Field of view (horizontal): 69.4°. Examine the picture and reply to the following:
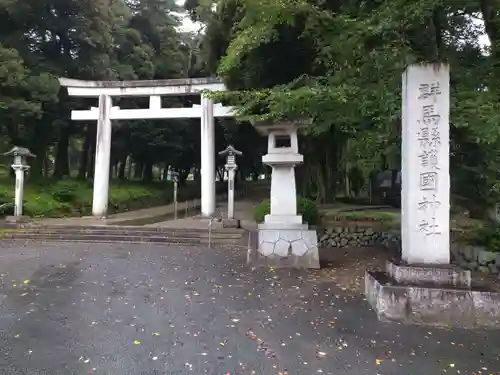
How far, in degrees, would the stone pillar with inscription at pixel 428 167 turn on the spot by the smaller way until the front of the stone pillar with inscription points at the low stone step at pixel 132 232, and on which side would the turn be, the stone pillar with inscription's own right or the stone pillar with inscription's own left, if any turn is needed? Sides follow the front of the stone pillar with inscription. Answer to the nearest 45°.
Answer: approximately 135° to the stone pillar with inscription's own right

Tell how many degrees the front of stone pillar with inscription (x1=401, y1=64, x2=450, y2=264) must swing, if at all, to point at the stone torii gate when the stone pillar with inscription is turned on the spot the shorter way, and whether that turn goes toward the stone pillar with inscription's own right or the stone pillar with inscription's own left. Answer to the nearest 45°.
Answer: approximately 135° to the stone pillar with inscription's own right

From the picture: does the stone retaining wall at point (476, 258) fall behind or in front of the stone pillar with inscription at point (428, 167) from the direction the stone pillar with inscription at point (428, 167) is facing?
behind

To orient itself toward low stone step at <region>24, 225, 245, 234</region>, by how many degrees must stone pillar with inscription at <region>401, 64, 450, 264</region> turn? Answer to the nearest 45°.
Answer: approximately 135° to its right

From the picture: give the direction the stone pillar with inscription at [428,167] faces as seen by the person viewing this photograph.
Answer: facing the viewer

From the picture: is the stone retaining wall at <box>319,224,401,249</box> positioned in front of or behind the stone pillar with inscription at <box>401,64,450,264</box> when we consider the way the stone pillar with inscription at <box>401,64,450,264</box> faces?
behind
